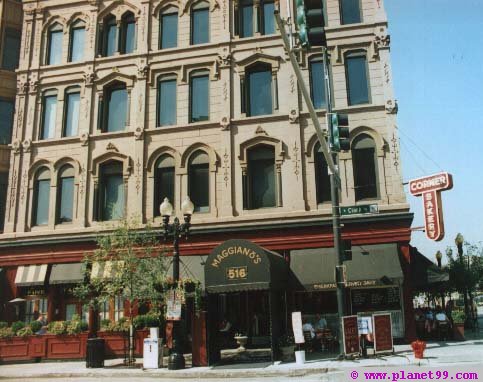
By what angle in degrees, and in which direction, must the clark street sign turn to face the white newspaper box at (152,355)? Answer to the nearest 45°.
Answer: approximately 90° to its right

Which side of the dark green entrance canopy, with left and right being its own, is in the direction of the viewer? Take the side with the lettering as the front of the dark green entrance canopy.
front

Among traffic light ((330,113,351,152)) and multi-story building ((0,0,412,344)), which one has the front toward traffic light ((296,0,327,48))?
the multi-story building

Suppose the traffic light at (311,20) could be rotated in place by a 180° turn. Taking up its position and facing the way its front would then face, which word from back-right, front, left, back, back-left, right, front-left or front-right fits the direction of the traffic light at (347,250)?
right

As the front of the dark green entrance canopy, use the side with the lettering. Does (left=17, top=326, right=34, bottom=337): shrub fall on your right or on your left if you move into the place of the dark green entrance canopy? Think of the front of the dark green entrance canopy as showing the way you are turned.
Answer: on your right

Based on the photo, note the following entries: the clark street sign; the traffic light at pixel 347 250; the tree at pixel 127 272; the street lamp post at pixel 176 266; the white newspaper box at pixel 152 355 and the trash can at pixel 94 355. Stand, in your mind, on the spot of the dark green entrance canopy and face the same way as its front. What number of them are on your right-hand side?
4

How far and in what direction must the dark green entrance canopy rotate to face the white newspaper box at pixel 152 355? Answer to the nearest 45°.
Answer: approximately 90° to its right

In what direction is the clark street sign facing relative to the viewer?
toward the camera
